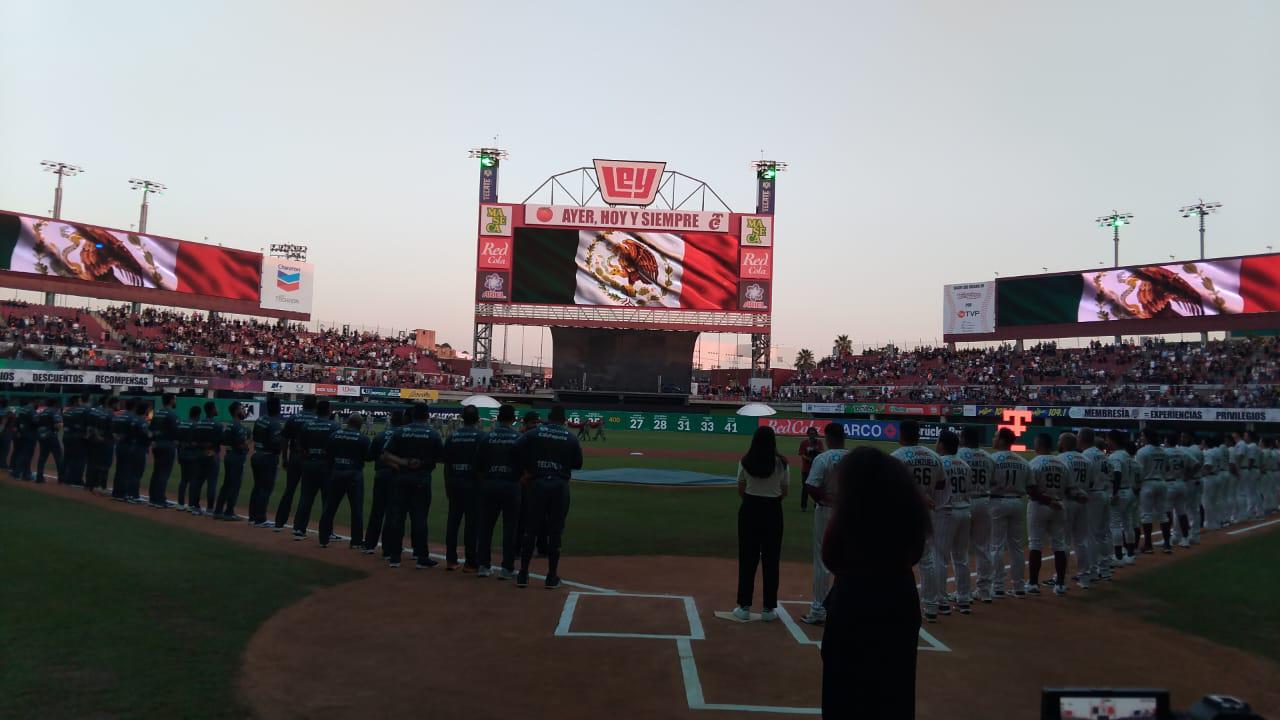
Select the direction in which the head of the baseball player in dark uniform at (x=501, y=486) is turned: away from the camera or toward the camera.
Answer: away from the camera

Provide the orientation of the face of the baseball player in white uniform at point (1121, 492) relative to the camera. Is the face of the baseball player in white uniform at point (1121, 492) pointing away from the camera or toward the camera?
away from the camera

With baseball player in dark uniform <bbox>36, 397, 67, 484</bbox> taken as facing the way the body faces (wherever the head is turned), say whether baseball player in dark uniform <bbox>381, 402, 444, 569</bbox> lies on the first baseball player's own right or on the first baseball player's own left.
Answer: on the first baseball player's own right

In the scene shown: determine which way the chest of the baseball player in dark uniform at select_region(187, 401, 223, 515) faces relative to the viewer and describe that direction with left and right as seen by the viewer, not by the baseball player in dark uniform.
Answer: facing away from the viewer and to the right of the viewer

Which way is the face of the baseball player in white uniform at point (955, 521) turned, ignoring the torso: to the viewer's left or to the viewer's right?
to the viewer's left

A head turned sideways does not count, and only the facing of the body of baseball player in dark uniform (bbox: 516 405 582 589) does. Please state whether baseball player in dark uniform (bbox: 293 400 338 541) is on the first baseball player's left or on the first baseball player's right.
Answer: on the first baseball player's left

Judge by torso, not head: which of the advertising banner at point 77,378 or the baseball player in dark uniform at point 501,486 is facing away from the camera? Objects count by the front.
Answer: the baseball player in dark uniform

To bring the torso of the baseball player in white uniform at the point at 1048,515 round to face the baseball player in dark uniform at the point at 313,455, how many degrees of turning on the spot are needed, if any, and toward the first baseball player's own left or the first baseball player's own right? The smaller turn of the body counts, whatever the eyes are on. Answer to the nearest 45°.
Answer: approximately 90° to the first baseball player's own left

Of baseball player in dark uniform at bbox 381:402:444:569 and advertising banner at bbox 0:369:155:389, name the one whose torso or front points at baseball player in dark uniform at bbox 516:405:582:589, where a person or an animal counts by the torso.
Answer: the advertising banner

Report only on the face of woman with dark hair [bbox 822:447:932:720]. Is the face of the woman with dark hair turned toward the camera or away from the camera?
away from the camera

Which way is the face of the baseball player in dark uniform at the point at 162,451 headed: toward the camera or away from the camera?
away from the camera

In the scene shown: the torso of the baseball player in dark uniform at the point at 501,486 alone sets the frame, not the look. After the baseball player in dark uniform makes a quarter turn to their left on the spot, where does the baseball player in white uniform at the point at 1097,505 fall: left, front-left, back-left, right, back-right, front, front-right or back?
back

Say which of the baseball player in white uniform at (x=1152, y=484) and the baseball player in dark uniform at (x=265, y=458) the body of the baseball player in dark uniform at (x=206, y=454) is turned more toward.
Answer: the baseball player in white uniform
